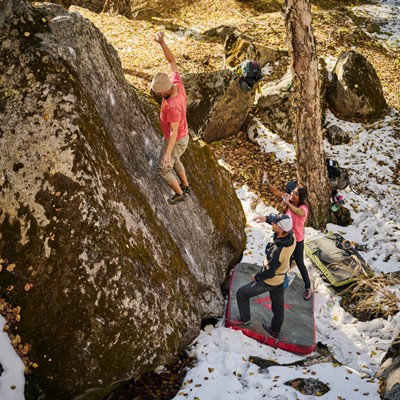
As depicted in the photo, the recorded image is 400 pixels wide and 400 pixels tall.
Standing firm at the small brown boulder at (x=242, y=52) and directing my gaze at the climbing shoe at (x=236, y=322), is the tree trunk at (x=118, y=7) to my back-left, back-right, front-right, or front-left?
back-right

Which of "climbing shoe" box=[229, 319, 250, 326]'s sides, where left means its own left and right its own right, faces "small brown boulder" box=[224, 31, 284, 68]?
right

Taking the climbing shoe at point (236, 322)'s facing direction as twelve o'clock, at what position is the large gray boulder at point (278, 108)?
The large gray boulder is roughly at 3 o'clock from the climbing shoe.

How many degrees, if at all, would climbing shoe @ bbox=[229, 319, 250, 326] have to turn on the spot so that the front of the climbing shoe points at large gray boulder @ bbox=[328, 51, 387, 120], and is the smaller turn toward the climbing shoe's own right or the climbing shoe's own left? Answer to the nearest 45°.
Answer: approximately 90° to the climbing shoe's own right

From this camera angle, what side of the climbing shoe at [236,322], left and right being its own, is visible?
left

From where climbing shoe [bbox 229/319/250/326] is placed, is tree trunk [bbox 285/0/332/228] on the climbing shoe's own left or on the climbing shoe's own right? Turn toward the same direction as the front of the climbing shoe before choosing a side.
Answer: on the climbing shoe's own right

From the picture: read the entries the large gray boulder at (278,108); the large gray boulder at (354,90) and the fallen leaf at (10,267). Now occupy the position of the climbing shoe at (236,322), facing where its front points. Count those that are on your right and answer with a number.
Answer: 2

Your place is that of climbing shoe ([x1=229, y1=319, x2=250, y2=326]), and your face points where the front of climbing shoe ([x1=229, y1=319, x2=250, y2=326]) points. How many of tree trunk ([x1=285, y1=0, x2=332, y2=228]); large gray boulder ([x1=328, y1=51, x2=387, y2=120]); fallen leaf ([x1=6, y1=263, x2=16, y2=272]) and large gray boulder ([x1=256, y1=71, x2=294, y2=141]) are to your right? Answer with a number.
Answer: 3
